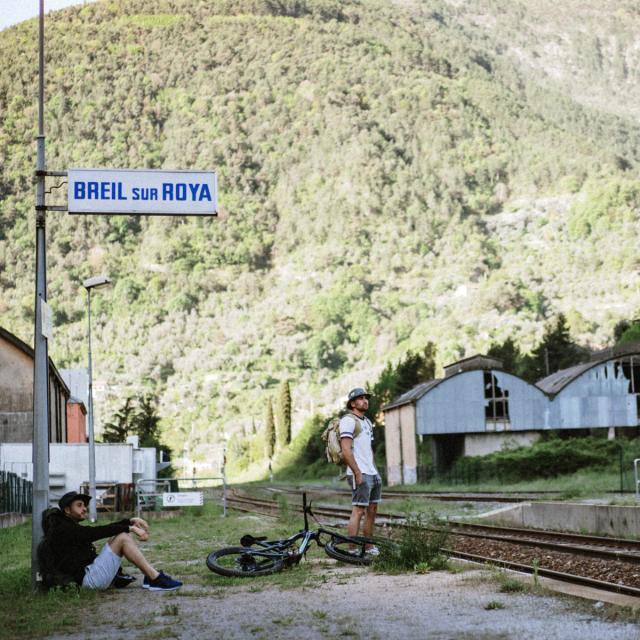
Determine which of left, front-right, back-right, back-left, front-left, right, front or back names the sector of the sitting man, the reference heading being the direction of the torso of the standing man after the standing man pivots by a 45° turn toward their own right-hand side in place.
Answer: front-right

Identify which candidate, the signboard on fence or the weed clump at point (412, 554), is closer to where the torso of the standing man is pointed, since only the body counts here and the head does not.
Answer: the weed clump

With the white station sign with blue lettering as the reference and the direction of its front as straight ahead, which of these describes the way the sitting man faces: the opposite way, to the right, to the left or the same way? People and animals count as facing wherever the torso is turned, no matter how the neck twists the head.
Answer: to the left

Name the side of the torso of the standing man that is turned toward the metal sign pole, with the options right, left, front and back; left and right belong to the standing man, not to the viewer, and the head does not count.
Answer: right

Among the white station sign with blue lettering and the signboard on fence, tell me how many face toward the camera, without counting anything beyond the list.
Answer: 2

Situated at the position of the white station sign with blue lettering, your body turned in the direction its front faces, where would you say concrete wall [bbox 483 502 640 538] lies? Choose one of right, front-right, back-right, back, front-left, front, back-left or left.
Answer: back-left

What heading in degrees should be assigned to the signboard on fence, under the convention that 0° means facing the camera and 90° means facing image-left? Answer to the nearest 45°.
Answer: approximately 0°

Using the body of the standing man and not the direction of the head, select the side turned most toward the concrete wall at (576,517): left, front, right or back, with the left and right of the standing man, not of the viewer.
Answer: left

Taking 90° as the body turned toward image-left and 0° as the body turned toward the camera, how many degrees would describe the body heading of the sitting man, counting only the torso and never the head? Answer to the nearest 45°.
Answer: approximately 270°

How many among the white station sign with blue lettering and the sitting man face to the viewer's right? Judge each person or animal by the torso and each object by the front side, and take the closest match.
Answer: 1

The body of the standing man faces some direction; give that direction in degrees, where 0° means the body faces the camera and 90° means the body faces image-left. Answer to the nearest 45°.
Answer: approximately 315°

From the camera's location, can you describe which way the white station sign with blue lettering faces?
facing the viewer
